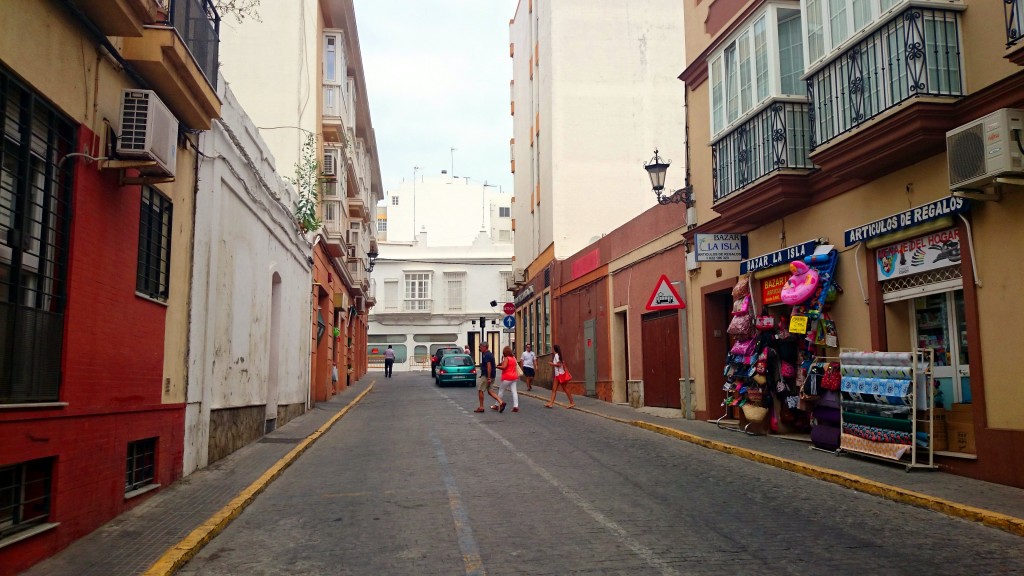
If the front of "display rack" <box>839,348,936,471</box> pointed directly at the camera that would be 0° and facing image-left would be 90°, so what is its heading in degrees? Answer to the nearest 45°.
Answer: approximately 45°

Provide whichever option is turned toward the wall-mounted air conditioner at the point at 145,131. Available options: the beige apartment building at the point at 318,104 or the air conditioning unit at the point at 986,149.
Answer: the air conditioning unit

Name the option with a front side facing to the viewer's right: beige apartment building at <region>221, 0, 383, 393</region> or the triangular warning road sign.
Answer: the beige apartment building

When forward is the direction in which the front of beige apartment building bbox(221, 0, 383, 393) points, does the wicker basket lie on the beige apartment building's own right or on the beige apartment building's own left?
on the beige apartment building's own right

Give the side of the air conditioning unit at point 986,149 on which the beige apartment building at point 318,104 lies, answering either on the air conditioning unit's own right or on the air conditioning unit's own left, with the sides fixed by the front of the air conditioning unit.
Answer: on the air conditioning unit's own right

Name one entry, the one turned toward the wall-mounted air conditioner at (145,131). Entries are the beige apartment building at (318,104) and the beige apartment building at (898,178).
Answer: the beige apartment building at (898,178)

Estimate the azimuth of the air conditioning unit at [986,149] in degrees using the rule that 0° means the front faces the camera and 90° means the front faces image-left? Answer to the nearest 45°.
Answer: approximately 45°

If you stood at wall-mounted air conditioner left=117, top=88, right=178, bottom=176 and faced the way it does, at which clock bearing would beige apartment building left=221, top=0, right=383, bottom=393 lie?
The beige apartment building is roughly at 8 o'clock from the wall-mounted air conditioner.

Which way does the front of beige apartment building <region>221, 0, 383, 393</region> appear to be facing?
to the viewer's right

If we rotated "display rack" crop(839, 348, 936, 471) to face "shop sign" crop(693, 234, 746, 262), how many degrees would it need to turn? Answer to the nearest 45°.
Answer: approximately 90° to its right

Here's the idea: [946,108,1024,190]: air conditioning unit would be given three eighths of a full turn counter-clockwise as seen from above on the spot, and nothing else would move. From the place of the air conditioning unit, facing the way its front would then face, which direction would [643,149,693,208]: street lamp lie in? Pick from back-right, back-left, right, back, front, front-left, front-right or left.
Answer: back-left

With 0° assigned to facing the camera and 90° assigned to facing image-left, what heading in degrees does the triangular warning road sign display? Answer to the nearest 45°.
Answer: approximately 0°

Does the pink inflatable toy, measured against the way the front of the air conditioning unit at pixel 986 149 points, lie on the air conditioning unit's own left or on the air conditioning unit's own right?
on the air conditioning unit's own right

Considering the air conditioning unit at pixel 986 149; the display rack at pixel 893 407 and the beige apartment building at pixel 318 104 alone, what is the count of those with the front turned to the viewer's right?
1

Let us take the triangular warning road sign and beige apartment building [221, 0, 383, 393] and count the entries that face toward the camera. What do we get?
1

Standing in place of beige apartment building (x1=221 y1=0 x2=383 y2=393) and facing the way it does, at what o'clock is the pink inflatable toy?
The pink inflatable toy is roughly at 2 o'clock from the beige apartment building.

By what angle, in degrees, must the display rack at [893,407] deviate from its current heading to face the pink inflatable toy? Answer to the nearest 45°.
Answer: approximately 90° to its right

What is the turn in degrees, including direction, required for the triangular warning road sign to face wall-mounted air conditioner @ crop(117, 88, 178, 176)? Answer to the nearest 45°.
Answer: approximately 45° to its right

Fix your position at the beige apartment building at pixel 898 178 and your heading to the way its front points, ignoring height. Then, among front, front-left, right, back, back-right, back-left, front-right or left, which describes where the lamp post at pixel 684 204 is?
right
